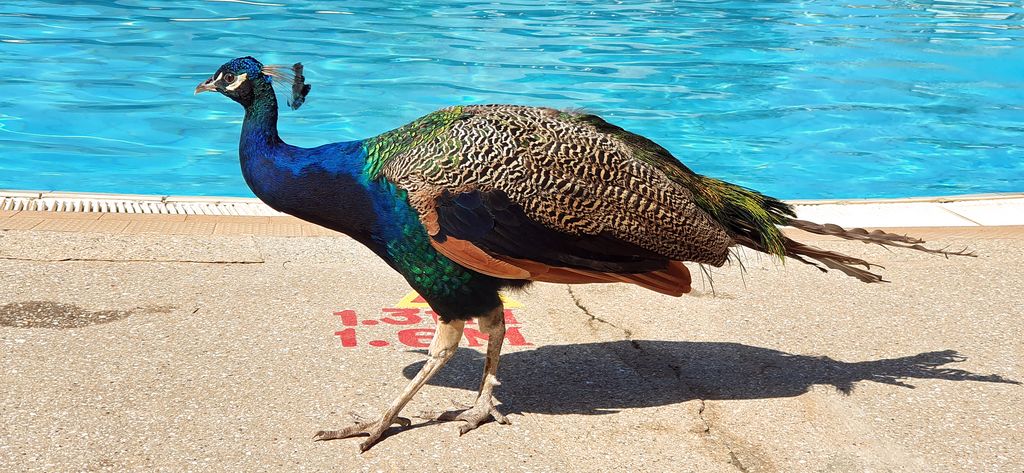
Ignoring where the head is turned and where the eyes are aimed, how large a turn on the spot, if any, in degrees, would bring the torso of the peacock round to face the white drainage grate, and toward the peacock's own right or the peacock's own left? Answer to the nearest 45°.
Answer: approximately 45° to the peacock's own right

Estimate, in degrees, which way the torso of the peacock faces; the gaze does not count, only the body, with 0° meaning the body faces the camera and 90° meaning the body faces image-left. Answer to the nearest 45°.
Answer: approximately 90°
